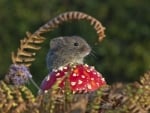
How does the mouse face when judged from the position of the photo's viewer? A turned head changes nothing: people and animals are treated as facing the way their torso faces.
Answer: facing to the right of the viewer
